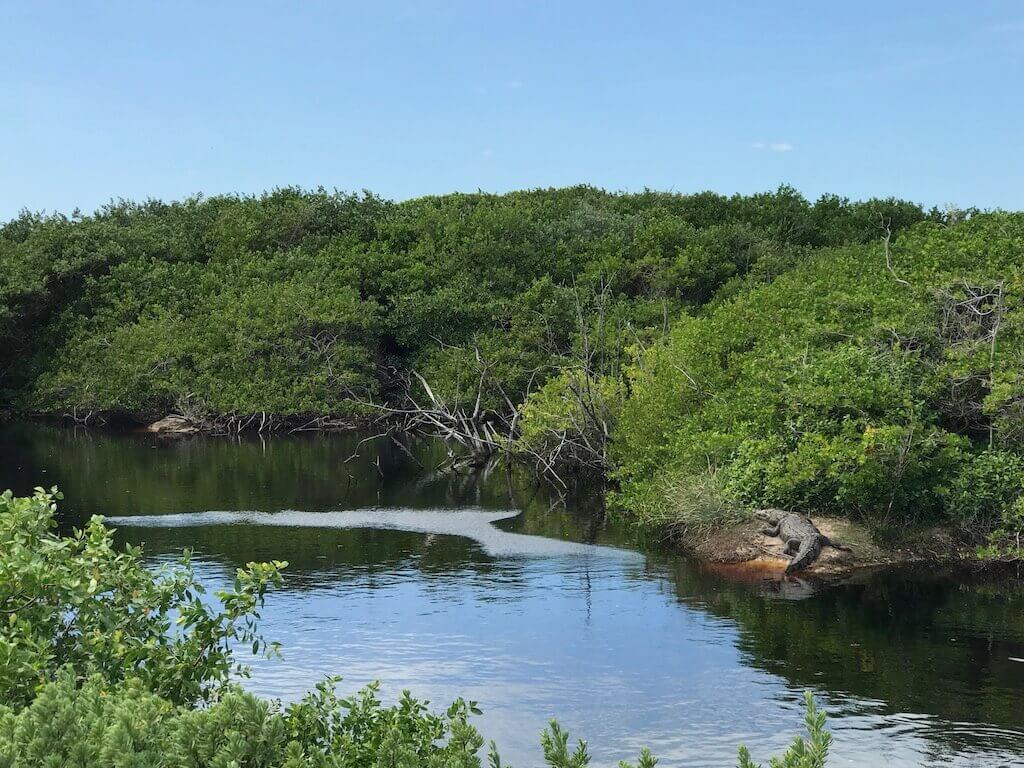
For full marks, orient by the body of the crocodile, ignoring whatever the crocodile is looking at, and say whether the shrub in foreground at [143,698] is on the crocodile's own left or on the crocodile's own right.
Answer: on the crocodile's own left

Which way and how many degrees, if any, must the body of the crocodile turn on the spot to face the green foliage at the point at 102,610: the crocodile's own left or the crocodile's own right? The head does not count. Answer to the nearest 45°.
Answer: approximately 135° to the crocodile's own left

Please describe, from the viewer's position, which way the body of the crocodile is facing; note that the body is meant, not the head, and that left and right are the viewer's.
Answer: facing away from the viewer and to the left of the viewer
